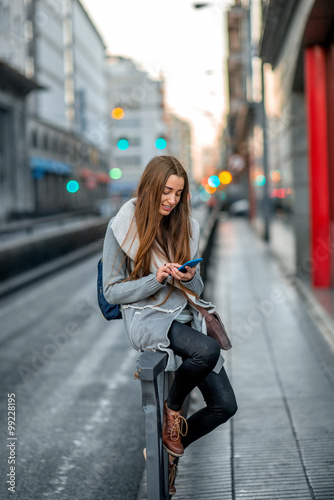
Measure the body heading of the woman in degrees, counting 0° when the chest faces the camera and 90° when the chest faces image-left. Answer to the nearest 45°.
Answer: approximately 315°

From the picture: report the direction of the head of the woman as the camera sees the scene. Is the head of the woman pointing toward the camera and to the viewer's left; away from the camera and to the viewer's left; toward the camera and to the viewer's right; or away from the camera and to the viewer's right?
toward the camera and to the viewer's right
